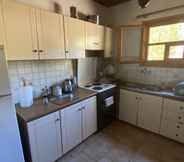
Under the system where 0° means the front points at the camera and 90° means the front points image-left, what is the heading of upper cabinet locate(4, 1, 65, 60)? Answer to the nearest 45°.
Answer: approximately 315°

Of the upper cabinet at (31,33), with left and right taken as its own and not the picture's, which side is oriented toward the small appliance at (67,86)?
left

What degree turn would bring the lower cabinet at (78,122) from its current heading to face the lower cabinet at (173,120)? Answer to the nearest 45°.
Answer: approximately 45° to its left
